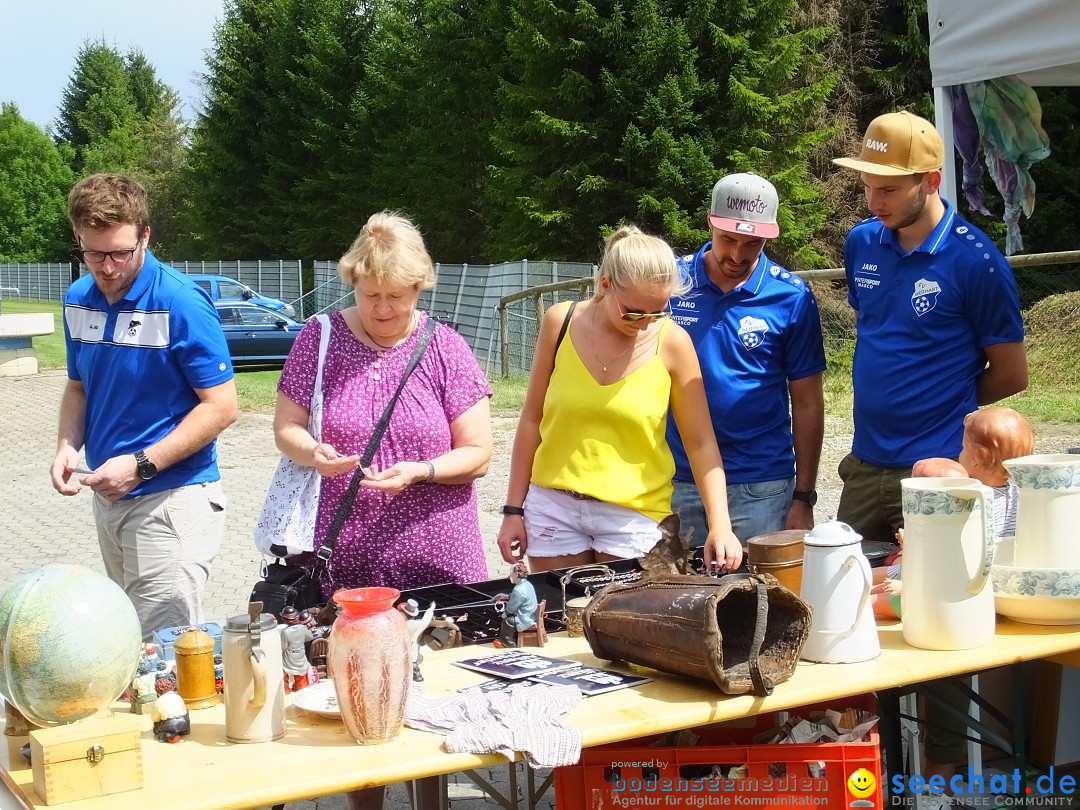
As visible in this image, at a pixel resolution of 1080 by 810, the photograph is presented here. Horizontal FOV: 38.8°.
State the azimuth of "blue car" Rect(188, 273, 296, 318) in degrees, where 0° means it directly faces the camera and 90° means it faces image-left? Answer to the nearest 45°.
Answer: approximately 270°

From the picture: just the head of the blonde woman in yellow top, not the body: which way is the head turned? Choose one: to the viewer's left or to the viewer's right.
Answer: to the viewer's right

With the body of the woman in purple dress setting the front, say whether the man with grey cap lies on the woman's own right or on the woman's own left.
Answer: on the woman's own left

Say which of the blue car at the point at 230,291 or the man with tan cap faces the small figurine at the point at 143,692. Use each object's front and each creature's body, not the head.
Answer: the man with tan cap
